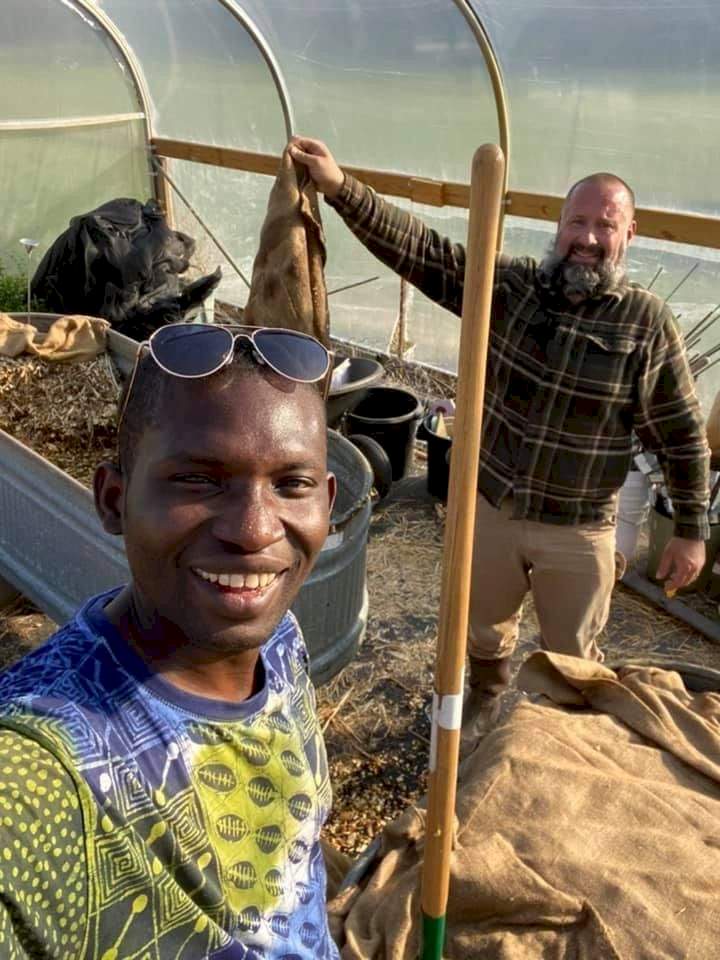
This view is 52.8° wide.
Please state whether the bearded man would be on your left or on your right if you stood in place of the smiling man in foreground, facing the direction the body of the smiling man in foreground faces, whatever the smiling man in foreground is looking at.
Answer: on your left

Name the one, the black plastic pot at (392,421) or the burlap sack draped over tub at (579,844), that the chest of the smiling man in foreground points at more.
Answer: the burlap sack draped over tub

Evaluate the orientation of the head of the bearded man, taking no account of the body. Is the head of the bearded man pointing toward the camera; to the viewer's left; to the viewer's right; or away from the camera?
toward the camera

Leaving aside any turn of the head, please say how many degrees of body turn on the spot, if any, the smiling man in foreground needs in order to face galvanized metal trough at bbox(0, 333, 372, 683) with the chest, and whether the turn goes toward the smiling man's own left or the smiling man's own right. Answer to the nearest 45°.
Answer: approximately 135° to the smiling man's own left

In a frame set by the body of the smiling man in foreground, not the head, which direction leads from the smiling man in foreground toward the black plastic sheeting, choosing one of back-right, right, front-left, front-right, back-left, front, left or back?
back-left

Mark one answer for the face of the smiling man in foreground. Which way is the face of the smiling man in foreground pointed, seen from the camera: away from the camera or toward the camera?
toward the camera

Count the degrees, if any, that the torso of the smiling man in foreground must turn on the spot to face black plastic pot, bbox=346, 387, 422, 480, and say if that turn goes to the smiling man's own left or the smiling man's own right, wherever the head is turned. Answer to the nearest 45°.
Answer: approximately 135° to the smiling man's own left

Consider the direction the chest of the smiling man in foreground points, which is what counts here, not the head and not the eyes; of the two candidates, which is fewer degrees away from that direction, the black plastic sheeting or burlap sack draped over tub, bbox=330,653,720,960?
the burlap sack draped over tub

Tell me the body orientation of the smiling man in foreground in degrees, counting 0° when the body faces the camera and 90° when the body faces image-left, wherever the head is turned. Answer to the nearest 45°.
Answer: approximately 315°

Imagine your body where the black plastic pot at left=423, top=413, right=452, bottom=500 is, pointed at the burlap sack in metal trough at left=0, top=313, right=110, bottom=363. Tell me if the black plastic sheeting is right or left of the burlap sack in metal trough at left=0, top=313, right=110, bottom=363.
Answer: right

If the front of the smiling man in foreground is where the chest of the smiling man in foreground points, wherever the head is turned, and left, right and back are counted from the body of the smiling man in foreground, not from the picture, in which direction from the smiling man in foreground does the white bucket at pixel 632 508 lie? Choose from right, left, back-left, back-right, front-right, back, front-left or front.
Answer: left
